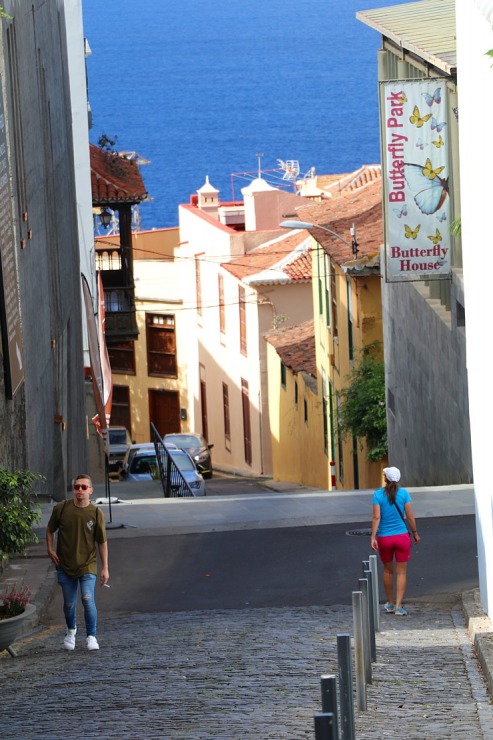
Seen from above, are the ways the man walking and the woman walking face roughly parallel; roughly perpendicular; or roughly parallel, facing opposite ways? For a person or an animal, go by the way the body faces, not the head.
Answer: roughly parallel, facing opposite ways

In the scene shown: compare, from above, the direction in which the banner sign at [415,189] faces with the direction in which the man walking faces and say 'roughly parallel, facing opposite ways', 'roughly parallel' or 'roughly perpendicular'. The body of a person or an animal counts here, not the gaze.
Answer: roughly parallel

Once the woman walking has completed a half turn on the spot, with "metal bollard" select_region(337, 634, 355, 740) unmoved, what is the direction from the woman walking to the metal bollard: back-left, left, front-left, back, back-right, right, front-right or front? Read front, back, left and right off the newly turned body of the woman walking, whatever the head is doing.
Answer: front

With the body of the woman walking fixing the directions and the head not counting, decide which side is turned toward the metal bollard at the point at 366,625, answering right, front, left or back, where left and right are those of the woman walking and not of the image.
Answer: back

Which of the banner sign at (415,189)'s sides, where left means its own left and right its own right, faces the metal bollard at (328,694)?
front

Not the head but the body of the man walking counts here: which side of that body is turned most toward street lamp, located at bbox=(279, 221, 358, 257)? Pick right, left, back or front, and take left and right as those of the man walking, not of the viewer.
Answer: back

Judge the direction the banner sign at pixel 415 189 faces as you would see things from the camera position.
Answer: facing the viewer

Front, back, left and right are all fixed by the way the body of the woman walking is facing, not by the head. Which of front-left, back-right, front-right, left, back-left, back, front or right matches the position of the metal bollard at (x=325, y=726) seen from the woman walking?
back

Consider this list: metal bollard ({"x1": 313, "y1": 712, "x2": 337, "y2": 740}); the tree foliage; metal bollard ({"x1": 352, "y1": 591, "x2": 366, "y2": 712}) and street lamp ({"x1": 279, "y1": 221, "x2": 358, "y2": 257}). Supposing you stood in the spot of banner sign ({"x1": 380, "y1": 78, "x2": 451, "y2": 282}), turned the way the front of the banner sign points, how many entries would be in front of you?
2

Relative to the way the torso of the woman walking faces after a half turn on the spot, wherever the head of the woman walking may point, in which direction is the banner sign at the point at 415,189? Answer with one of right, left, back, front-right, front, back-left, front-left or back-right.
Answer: back

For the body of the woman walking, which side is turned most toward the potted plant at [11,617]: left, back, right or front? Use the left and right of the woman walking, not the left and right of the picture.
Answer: left

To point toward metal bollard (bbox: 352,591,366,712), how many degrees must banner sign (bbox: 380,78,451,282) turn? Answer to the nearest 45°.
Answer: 0° — it already faces it

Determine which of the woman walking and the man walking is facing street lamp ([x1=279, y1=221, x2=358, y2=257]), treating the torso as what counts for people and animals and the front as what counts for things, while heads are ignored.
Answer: the woman walking

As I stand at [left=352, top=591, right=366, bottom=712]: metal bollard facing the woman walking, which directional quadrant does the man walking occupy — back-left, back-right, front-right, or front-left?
front-left

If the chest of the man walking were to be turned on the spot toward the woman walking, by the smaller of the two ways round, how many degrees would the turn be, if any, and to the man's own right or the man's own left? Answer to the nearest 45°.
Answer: approximately 90° to the man's own left

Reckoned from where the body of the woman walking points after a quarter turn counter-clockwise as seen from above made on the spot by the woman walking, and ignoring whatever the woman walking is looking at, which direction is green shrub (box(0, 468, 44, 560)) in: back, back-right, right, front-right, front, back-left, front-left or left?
front

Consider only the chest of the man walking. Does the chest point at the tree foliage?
no

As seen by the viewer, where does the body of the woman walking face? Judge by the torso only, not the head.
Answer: away from the camera

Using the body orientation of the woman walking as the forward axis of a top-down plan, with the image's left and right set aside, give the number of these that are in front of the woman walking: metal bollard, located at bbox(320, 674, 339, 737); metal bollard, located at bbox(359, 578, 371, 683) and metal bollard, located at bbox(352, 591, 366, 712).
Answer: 0

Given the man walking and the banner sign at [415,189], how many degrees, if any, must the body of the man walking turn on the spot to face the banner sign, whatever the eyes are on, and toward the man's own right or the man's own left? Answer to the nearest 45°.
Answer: approximately 135° to the man's own left
